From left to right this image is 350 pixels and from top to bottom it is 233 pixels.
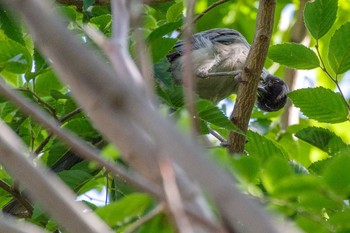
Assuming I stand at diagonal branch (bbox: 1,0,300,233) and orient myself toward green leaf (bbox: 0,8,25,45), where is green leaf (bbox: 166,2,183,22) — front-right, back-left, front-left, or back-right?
front-right

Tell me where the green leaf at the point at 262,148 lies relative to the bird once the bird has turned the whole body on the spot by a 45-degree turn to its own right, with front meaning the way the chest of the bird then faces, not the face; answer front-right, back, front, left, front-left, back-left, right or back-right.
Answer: front-left

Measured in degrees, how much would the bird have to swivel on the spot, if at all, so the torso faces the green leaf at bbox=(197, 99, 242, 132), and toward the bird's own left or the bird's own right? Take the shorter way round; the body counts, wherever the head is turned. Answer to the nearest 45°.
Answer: approximately 90° to the bird's own right

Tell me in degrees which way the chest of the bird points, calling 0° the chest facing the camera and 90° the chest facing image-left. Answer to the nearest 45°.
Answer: approximately 270°

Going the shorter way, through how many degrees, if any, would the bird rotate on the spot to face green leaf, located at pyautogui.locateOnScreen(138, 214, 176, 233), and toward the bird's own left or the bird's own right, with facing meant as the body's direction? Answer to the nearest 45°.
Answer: approximately 90° to the bird's own right

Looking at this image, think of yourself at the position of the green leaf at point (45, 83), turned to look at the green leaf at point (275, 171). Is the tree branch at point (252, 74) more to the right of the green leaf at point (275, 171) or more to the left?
left

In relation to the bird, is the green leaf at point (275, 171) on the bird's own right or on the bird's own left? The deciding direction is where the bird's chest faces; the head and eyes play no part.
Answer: on the bird's own right

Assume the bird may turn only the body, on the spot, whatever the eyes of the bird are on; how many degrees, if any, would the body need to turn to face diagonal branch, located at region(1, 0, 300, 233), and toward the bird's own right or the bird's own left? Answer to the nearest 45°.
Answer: approximately 90° to the bird's own right
